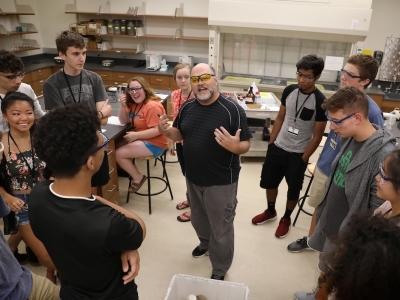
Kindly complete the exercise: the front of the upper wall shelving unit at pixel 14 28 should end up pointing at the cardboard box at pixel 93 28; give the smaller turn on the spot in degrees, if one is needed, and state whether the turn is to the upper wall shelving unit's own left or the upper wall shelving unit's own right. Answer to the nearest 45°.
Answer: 0° — it already faces it

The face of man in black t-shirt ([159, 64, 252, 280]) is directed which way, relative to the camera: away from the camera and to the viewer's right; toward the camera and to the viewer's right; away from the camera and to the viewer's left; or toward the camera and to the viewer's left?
toward the camera and to the viewer's left

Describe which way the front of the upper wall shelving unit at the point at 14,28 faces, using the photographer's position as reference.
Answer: facing the viewer and to the right of the viewer

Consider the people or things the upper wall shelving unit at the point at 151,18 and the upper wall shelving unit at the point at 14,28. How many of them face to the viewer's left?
0

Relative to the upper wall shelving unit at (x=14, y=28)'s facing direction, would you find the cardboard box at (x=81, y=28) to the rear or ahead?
ahead

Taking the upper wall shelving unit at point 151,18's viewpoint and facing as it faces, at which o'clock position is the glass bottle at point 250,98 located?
The glass bottle is roughly at 11 o'clock from the upper wall shelving unit.

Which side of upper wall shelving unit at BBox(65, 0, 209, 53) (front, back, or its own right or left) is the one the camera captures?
front

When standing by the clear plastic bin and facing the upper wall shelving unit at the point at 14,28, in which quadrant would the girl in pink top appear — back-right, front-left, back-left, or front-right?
front-right

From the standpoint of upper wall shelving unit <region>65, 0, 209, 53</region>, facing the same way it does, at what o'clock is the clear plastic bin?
The clear plastic bin is roughly at 12 o'clock from the upper wall shelving unit.

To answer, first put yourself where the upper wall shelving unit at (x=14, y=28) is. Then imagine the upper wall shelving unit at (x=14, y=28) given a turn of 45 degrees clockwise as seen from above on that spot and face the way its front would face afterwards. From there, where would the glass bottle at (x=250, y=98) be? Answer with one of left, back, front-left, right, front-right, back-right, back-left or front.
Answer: front-left

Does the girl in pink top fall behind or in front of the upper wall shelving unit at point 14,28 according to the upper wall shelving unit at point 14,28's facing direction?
in front

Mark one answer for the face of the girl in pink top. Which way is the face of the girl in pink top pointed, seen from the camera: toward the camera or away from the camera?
toward the camera

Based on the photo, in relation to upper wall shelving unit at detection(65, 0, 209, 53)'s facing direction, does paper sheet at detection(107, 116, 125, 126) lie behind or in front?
in front

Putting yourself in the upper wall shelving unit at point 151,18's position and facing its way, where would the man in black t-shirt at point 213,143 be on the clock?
The man in black t-shirt is roughly at 12 o'clock from the upper wall shelving unit.
